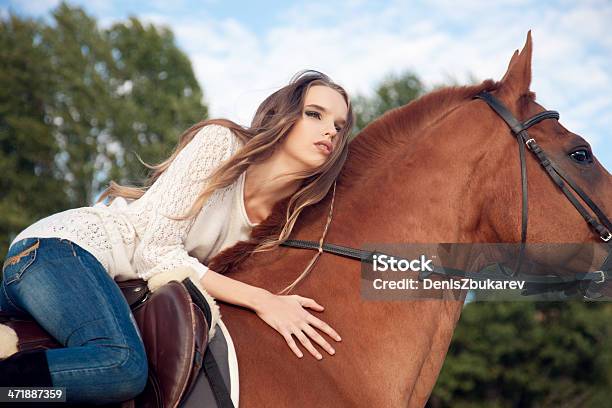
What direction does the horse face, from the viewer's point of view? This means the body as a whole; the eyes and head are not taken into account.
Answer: to the viewer's right

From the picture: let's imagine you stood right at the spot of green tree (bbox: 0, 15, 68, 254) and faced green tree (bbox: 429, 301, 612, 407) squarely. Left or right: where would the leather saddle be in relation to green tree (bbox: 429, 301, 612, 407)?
right

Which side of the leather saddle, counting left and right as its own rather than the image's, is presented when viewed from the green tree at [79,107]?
left

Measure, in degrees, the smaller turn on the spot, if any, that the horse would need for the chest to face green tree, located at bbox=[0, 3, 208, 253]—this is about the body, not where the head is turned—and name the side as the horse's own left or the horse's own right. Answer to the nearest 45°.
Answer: approximately 135° to the horse's own left

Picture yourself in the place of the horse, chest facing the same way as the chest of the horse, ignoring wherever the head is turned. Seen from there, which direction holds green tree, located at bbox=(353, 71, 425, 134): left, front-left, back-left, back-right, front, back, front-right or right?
left

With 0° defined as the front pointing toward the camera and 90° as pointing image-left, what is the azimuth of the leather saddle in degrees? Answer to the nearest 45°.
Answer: approximately 270°

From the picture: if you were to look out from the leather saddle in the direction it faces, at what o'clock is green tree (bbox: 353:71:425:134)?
The green tree is roughly at 9 o'clock from the leather saddle.

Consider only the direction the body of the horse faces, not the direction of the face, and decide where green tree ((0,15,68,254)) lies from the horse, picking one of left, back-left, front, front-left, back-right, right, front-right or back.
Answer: back-left

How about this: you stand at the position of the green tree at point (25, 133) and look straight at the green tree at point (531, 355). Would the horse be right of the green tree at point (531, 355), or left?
right

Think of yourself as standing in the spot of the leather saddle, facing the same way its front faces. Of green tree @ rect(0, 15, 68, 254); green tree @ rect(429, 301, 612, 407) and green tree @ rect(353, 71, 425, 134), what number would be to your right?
0

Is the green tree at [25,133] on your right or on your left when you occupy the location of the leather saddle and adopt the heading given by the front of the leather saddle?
on your left
